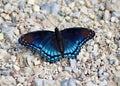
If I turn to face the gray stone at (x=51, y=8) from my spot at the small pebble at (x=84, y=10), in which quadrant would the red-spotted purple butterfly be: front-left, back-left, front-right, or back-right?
front-left

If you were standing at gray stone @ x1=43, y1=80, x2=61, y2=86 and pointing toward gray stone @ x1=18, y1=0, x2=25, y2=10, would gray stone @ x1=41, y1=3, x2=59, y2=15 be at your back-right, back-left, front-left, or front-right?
front-right

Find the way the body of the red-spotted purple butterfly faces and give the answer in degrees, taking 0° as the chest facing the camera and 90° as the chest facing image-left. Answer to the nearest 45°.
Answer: approximately 180°

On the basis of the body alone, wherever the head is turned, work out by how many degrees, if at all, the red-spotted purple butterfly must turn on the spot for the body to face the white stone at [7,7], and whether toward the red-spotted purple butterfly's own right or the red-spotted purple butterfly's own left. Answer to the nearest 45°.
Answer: approximately 45° to the red-spotted purple butterfly's own left

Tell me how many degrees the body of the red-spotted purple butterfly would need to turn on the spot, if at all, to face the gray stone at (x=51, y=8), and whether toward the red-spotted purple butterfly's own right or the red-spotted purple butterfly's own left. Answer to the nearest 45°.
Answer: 0° — it already faces it

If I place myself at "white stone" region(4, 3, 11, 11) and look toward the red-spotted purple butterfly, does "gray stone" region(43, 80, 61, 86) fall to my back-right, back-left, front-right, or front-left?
front-right

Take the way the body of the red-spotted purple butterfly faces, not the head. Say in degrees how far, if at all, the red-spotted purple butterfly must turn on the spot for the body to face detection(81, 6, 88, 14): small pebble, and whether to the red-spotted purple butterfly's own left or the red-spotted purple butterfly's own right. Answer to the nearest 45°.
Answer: approximately 45° to the red-spotted purple butterfly's own right

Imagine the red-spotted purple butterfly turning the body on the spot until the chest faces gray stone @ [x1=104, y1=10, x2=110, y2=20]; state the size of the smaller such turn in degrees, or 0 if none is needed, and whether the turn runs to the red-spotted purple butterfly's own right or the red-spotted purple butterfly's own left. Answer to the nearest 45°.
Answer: approximately 45° to the red-spotted purple butterfly's own right
